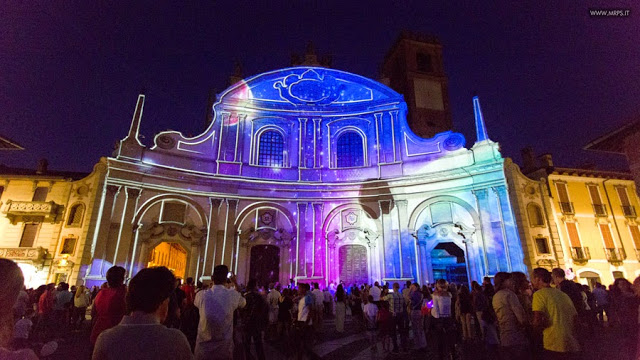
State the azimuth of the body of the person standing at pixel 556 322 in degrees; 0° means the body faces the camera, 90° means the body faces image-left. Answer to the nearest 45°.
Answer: approximately 135°

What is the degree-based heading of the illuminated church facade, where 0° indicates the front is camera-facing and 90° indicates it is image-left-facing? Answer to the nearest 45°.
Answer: approximately 0°

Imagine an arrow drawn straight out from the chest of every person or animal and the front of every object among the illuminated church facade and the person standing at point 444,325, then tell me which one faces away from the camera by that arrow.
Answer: the person standing

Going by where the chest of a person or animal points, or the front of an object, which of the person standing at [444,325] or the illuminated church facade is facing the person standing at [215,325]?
the illuminated church facade

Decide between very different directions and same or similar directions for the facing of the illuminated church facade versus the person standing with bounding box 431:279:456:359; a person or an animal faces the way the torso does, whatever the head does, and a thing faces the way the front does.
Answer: very different directions

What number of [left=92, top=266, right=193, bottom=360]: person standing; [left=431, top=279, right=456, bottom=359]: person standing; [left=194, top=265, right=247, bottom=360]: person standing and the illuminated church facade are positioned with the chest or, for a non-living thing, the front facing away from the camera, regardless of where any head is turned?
3

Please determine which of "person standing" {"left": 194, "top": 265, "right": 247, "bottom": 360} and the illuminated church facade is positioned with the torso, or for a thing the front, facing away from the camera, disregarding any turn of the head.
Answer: the person standing

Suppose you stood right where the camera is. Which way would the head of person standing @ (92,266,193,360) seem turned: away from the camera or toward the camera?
away from the camera

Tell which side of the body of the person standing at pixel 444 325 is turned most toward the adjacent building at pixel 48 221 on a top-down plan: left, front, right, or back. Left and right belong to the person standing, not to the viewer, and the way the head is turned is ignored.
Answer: left

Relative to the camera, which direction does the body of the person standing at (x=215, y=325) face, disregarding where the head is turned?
away from the camera

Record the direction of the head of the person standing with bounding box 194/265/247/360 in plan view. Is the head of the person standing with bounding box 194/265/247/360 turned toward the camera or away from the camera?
away from the camera

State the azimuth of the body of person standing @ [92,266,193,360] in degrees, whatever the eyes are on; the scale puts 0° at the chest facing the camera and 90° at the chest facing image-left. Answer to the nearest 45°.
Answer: approximately 180°

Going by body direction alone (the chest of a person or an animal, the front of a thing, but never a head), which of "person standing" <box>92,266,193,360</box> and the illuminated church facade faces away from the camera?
the person standing

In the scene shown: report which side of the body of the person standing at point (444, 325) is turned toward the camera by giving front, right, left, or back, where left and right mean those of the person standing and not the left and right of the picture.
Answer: back
